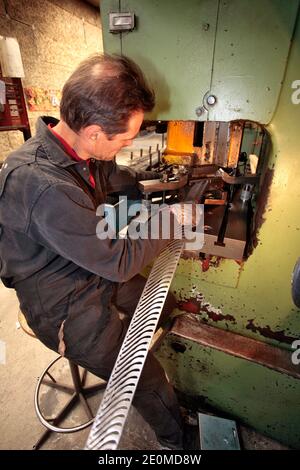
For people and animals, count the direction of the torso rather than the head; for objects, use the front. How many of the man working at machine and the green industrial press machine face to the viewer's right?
1

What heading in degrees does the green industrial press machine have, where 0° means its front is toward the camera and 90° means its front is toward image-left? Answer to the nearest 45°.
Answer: approximately 45°

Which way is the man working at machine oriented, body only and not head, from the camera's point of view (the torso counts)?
to the viewer's right

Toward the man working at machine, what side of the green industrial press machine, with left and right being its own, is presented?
front

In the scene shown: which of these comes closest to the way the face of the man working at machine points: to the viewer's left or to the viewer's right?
to the viewer's right

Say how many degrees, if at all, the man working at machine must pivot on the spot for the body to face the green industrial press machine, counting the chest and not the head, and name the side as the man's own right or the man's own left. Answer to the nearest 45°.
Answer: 0° — they already face it

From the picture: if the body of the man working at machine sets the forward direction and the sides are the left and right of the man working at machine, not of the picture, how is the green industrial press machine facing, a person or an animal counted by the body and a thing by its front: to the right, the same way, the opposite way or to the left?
the opposite way
